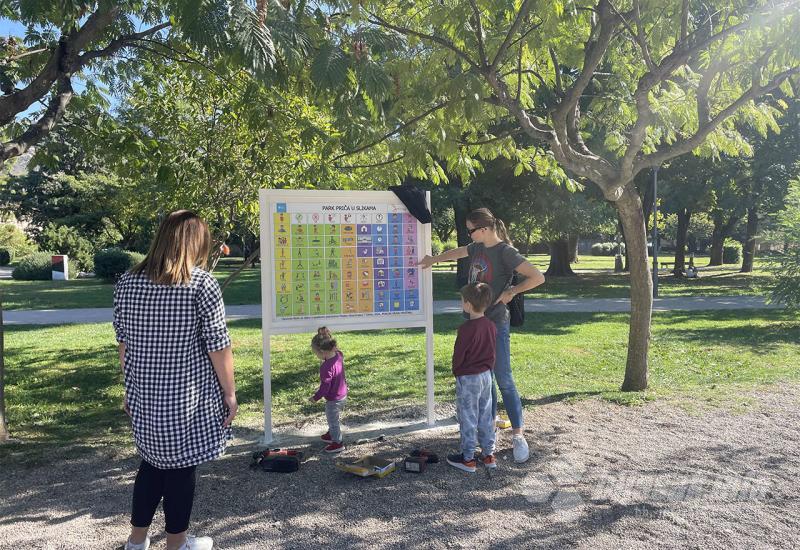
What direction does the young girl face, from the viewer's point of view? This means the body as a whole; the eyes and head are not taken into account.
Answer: to the viewer's left

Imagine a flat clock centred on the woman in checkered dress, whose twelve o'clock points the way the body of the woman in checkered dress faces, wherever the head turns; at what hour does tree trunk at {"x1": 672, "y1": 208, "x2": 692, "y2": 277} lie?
The tree trunk is roughly at 12 o'clock from the woman in checkered dress.

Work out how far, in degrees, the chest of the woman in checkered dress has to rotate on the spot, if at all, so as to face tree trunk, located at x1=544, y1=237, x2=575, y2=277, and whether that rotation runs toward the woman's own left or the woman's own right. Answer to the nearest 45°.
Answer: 0° — they already face it

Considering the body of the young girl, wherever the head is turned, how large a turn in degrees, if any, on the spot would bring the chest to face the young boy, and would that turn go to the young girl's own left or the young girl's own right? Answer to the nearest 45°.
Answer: approximately 135° to the young girl's own left

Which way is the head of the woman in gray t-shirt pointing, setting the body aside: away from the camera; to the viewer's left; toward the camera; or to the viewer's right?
to the viewer's left

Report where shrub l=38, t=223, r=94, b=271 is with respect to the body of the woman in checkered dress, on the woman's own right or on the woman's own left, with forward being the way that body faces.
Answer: on the woman's own left

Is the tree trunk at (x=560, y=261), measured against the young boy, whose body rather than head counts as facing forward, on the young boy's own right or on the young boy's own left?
on the young boy's own right

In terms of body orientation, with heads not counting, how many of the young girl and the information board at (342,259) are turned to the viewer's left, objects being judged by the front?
1

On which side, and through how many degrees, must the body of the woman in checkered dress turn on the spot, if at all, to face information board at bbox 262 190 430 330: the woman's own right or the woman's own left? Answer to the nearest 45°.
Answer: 0° — they already face it

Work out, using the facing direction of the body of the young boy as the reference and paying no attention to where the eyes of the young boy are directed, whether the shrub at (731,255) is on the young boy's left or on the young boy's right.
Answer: on the young boy's right

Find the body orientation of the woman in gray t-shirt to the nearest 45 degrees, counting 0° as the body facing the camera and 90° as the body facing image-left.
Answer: approximately 45°

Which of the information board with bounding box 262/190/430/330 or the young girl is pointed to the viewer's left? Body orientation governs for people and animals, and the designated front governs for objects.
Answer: the young girl

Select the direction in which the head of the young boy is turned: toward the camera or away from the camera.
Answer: away from the camera
